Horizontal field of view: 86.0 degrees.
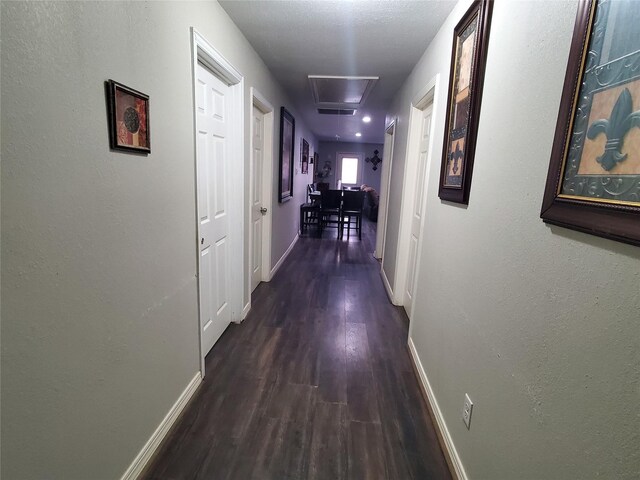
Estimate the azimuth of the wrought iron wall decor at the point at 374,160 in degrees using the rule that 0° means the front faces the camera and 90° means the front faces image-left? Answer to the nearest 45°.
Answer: approximately 0°

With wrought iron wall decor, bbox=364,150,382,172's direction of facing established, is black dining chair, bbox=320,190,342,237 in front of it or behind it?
in front

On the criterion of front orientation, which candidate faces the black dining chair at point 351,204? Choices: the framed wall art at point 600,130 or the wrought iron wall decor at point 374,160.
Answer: the wrought iron wall decor

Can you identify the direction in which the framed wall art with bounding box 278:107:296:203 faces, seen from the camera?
facing to the right of the viewer

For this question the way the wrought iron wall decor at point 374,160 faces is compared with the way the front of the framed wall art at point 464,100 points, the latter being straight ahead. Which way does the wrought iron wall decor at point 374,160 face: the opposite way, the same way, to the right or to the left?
to the left

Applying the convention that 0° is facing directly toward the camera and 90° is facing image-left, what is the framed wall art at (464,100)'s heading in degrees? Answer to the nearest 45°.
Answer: approximately 90°

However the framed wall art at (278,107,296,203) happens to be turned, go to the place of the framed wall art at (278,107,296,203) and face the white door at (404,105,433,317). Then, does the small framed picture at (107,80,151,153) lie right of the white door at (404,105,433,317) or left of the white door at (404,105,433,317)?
right

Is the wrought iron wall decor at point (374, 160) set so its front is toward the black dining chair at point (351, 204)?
yes

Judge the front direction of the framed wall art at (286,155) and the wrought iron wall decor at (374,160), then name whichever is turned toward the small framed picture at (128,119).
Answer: the wrought iron wall decor

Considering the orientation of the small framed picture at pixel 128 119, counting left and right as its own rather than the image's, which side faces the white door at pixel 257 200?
left

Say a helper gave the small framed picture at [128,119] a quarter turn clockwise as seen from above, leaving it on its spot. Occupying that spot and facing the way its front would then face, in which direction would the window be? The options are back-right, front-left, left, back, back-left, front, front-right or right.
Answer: back

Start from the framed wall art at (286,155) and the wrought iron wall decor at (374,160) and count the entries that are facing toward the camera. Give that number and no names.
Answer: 1

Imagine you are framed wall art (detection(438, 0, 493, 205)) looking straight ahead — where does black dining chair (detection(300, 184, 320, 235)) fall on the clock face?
The black dining chair is roughly at 2 o'clock from the framed wall art.

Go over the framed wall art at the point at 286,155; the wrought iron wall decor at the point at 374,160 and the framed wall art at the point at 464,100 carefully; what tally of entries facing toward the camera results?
1

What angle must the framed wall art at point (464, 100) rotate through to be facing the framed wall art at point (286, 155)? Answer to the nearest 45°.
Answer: approximately 45° to its right

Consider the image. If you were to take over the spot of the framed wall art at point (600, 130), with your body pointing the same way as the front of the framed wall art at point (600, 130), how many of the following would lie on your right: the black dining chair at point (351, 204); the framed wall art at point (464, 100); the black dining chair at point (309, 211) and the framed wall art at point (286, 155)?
4

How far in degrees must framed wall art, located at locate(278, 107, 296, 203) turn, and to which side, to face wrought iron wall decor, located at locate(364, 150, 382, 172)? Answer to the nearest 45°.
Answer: approximately 45° to its left
